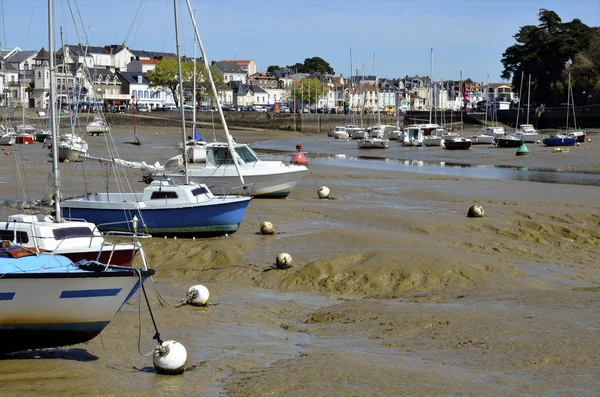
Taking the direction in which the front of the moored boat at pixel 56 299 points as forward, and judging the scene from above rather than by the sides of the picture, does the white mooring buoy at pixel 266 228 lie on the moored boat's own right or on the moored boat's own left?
on the moored boat's own left

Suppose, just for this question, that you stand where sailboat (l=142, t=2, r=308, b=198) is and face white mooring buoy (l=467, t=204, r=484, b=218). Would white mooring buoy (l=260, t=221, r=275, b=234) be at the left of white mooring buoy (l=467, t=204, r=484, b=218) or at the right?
right

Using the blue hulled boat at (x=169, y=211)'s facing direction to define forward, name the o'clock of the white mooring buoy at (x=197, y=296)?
The white mooring buoy is roughly at 3 o'clock from the blue hulled boat.

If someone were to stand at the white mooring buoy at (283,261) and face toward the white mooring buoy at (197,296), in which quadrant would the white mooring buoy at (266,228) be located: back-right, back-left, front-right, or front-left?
back-right

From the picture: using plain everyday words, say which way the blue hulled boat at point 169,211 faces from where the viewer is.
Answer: facing to the right of the viewer

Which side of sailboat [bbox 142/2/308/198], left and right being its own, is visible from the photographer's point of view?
right

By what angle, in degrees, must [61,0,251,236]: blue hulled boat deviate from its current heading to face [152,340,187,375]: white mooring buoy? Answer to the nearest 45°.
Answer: approximately 90° to its right

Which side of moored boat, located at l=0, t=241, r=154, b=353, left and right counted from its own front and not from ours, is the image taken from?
right
